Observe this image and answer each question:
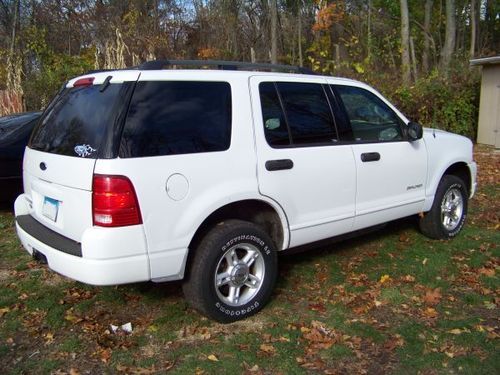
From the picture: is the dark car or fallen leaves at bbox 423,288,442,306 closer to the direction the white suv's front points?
the fallen leaves

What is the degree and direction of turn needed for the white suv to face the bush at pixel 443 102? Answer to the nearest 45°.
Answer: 0° — it already faces it

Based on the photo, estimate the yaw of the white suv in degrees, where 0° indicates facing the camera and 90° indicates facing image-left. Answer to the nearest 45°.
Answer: approximately 225°

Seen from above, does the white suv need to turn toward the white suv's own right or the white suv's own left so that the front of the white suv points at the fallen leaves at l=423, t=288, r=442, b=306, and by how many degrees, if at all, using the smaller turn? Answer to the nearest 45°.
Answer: approximately 45° to the white suv's own right

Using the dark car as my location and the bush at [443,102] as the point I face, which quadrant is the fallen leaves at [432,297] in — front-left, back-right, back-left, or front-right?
front-right

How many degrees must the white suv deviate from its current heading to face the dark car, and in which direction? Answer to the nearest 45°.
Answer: approximately 90° to its left
